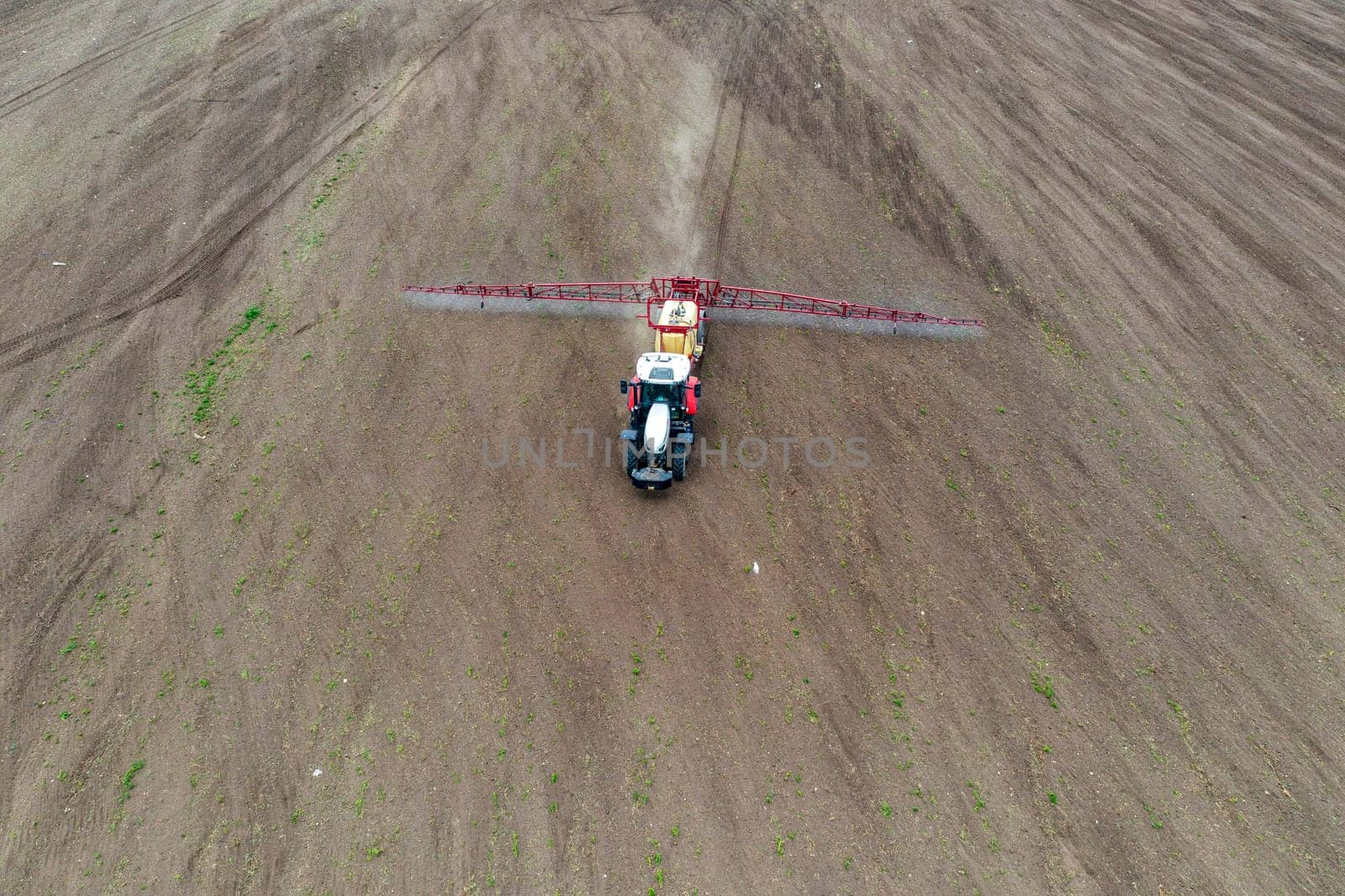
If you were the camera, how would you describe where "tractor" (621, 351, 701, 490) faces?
facing the viewer
